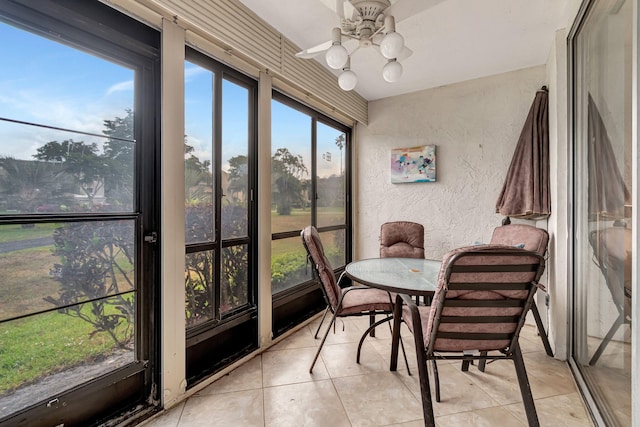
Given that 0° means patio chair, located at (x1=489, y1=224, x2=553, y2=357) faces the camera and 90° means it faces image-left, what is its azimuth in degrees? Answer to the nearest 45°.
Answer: approximately 45°

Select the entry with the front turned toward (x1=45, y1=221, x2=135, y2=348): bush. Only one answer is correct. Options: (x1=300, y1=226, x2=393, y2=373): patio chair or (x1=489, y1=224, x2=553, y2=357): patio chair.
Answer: (x1=489, y1=224, x2=553, y2=357): patio chair

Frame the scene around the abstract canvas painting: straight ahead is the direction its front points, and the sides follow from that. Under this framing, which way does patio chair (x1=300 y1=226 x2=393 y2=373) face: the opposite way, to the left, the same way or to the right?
to the left

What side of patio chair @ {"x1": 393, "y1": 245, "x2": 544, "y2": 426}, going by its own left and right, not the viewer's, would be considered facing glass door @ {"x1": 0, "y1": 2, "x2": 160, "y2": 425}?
left

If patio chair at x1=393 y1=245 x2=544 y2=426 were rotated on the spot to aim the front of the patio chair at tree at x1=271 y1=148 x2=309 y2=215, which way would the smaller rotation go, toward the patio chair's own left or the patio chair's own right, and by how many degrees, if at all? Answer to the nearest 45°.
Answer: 0° — it already faces it

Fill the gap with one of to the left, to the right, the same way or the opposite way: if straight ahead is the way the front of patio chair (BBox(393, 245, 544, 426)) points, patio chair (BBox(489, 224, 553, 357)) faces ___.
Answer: to the left

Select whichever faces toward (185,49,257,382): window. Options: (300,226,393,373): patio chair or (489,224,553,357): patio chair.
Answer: (489,224,553,357): patio chair

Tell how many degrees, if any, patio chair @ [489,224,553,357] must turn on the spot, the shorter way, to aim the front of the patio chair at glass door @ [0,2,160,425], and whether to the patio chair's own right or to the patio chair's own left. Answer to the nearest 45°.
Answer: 0° — it already faces it

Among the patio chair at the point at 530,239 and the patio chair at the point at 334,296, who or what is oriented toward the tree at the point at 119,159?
the patio chair at the point at 530,239

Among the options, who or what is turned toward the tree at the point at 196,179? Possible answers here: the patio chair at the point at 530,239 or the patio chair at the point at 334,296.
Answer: the patio chair at the point at 530,239

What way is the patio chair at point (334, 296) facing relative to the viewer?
to the viewer's right

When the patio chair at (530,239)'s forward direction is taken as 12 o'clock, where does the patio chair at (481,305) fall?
the patio chair at (481,305) is roughly at 11 o'clock from the patio chair at (530,239).

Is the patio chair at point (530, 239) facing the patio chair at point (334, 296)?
yes

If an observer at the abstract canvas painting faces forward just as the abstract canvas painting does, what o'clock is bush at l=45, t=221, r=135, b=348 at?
The bush is roughly at 1 o'clock from the abstract canvas painting.

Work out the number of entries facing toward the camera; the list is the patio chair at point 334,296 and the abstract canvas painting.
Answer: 1

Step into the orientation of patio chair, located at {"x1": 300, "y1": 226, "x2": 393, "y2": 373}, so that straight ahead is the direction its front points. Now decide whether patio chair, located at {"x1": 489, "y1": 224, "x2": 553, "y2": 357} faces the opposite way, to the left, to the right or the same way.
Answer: the opposite way

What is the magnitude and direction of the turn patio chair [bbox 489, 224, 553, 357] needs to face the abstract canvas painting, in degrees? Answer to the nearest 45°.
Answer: approximately 90° to its right

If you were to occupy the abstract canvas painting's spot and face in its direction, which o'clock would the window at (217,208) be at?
The window is roughly at 1 o'clock from the abstract canvas painting.

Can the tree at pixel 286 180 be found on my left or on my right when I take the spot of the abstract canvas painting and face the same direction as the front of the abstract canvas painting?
on my right
